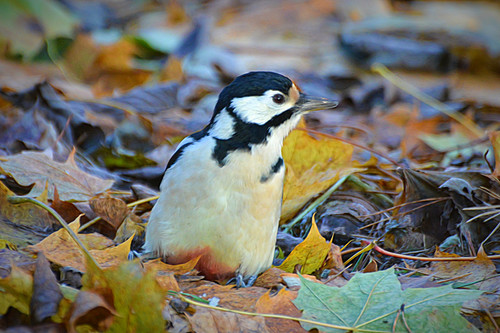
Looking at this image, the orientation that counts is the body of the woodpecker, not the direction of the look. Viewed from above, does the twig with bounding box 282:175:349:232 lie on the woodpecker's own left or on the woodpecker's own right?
on the woodpecker's own left

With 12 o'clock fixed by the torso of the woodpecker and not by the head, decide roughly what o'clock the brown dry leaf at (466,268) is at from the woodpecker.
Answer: The brown dry leaf is roughly at 11 o'clock from the woodpecker.

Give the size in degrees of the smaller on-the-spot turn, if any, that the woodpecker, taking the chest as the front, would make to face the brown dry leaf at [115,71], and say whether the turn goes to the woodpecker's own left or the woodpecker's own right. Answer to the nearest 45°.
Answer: approximately 135° to the woodpecker's own left

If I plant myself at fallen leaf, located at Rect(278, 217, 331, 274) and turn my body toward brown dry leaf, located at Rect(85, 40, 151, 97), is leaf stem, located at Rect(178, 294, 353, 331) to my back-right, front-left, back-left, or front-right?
back-left

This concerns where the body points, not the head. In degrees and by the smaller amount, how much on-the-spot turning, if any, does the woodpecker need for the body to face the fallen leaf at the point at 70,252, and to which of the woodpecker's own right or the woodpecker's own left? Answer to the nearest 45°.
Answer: approximately 90° to the woodpecker's own right

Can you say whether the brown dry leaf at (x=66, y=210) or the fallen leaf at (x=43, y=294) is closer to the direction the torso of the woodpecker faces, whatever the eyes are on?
the fallen leaf

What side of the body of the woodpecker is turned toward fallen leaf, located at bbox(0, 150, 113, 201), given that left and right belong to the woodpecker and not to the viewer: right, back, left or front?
back

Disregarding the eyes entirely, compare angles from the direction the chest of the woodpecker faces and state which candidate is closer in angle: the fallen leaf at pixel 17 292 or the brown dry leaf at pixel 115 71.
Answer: the fallen leaf

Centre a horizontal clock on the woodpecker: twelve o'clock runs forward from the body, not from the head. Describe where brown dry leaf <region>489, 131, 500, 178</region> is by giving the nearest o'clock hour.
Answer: The brown dry leaf is roughly at 10 o'clock from the woodpecker.

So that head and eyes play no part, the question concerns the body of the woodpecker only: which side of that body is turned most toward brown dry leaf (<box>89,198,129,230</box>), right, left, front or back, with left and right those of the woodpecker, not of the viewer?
back

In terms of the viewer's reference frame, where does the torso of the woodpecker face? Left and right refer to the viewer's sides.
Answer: facing the viewer and to the right of the viewer
